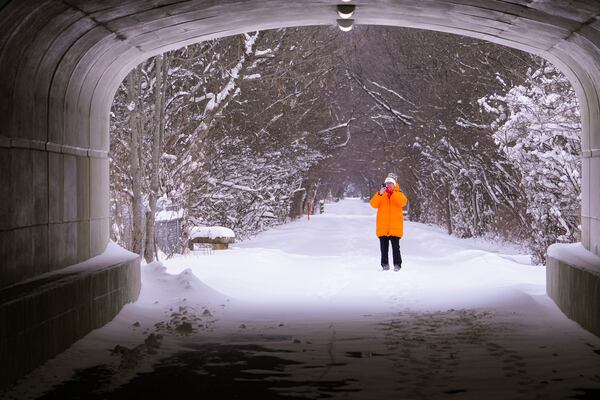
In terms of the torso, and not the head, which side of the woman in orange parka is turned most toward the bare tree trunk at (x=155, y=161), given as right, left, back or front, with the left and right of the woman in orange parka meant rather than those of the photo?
right

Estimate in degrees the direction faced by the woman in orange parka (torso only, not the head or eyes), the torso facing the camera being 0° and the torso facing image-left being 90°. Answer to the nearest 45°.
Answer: approximately 0°

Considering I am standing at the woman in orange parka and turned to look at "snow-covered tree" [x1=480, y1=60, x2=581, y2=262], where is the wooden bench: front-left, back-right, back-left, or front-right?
back-left

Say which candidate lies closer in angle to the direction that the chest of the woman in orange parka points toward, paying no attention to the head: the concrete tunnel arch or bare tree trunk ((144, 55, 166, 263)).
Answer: the concrete tunnel arch

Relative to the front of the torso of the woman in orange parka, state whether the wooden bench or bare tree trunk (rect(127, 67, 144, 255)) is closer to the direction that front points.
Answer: the bare tree trunk

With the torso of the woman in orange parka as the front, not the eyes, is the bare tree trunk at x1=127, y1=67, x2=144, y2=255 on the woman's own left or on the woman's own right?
on the woman's own right

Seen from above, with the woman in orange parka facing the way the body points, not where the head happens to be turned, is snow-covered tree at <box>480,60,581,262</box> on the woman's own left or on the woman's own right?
on the woman's own left

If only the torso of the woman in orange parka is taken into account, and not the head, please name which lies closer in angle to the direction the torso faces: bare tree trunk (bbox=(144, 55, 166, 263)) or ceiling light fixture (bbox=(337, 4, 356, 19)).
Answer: the ceiling light fixture
